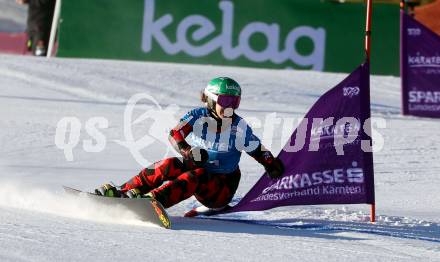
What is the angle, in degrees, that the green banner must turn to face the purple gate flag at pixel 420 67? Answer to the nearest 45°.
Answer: approximately 45° to its left

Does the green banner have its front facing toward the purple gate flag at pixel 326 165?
yes

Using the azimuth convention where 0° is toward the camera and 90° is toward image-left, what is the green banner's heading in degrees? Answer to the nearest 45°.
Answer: approximately 0°

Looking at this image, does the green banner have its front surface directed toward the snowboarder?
yes

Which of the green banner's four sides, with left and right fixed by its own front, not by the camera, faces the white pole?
right

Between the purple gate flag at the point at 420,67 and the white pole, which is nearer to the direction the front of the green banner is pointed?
the purple gate flag
